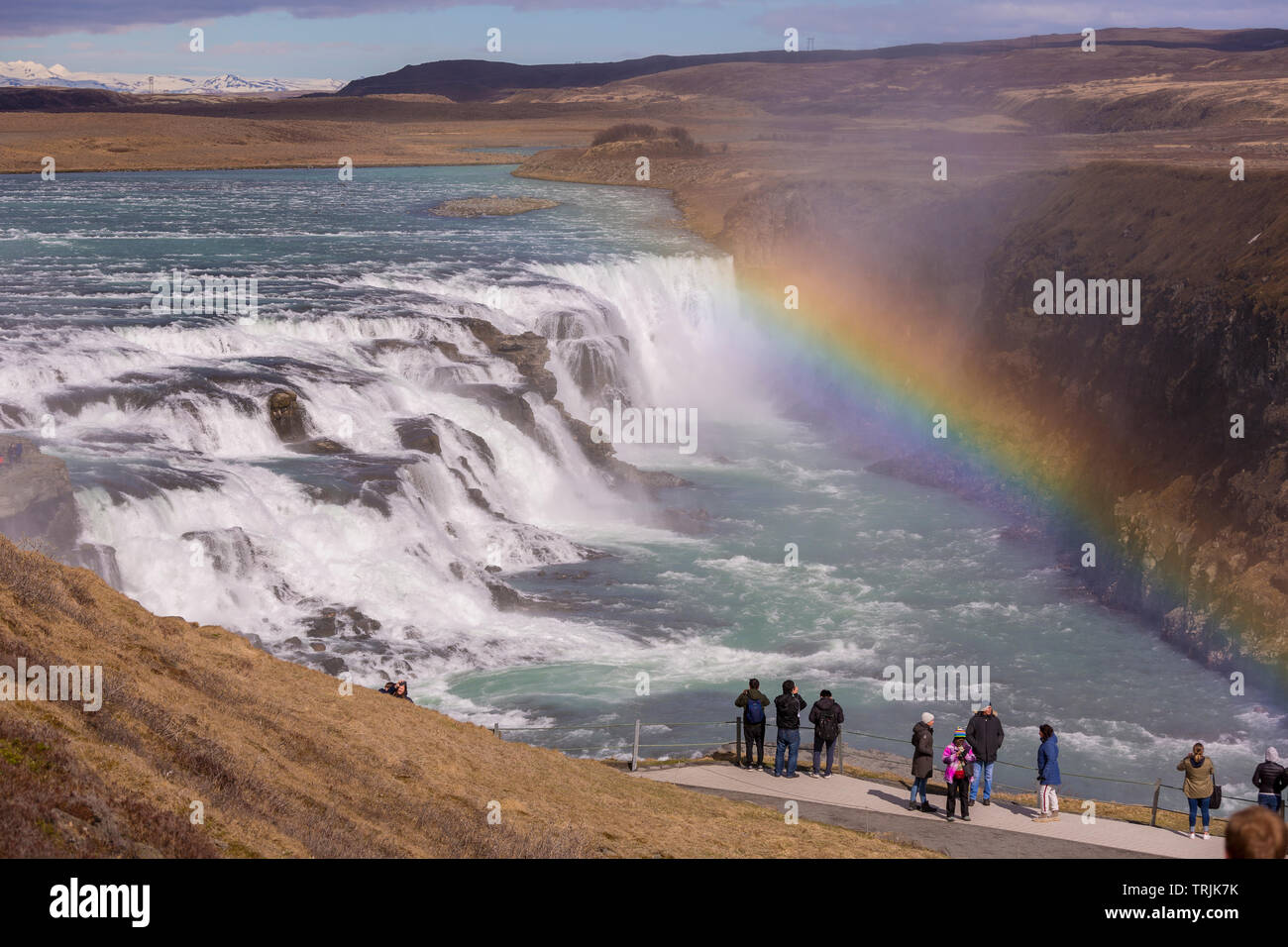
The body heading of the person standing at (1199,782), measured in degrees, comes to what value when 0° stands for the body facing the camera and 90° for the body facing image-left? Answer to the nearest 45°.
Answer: approximately 180°

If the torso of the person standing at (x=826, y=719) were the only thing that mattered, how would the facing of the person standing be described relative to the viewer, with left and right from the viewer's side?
facing away from the viewer

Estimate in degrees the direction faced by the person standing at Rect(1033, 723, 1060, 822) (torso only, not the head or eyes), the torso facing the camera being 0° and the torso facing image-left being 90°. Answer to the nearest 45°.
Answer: approximately 90°

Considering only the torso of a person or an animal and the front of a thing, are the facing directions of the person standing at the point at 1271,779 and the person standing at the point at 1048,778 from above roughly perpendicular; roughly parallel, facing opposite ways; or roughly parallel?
roughly perpendicular

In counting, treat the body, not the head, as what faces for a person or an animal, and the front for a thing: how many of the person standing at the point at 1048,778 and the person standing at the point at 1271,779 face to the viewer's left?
1

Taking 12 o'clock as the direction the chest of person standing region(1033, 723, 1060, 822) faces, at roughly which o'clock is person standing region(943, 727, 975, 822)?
person standing region(943, 727, 975, 822) is roughly at 11 o'clock from person standing region(1033, 723, 1060, 822).

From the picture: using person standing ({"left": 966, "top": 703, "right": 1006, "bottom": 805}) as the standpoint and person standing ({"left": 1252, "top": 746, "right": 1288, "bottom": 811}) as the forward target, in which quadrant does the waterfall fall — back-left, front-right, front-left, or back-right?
back-left
